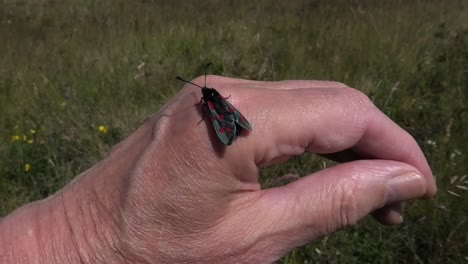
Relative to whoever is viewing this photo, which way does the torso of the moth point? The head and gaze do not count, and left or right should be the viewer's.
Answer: facing away from the viewer and to the left of the viewer

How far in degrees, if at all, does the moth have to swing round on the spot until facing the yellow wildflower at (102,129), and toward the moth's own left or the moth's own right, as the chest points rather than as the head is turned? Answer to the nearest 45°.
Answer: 0° — it already faces it
